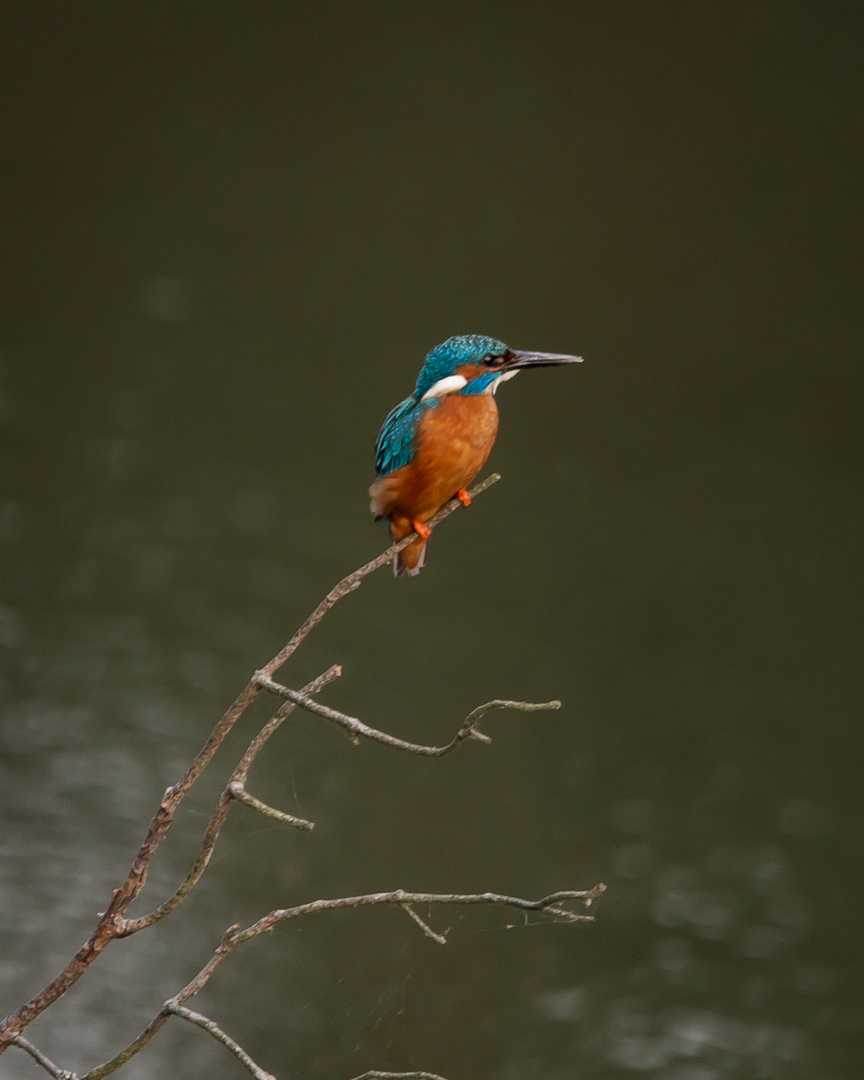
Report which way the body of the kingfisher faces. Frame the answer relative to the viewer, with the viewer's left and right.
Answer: facing the viewer and to the right of the viewer
